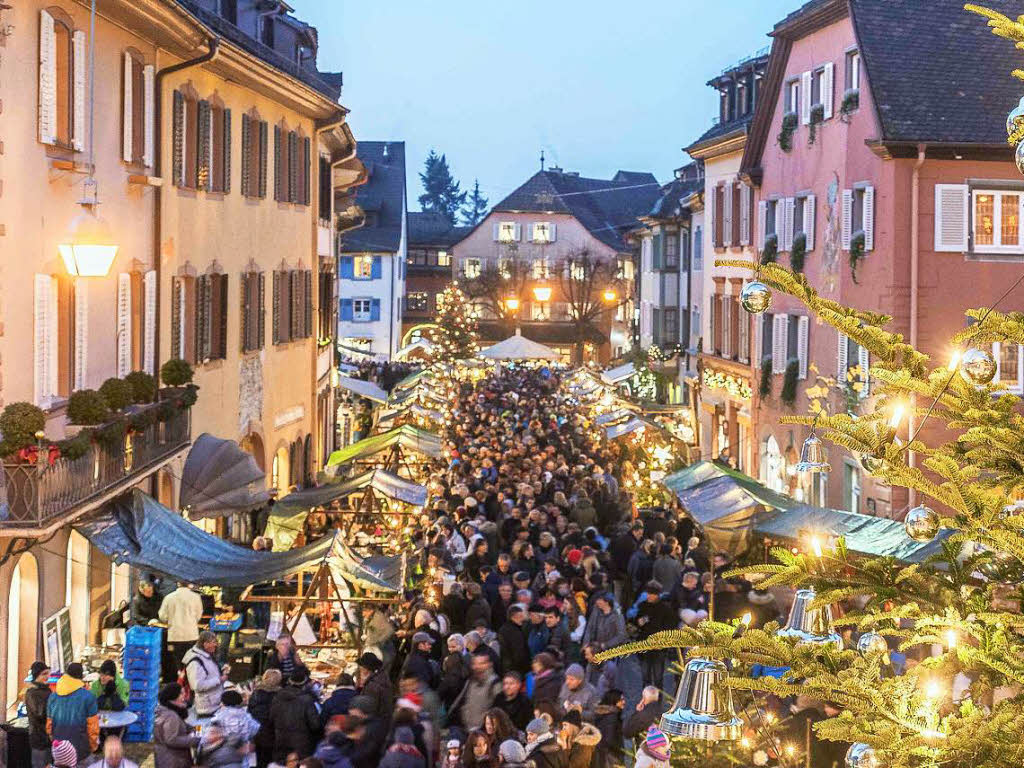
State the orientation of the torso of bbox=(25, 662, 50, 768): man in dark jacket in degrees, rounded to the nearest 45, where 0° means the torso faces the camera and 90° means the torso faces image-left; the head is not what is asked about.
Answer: approximately 270°

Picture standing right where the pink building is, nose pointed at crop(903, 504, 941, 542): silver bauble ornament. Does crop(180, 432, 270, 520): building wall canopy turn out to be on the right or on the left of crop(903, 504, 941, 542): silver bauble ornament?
right

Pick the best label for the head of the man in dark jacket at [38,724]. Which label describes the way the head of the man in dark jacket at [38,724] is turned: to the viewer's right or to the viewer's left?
to the viewer's right

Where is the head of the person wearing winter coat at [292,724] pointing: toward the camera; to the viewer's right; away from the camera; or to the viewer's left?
away from the camera
